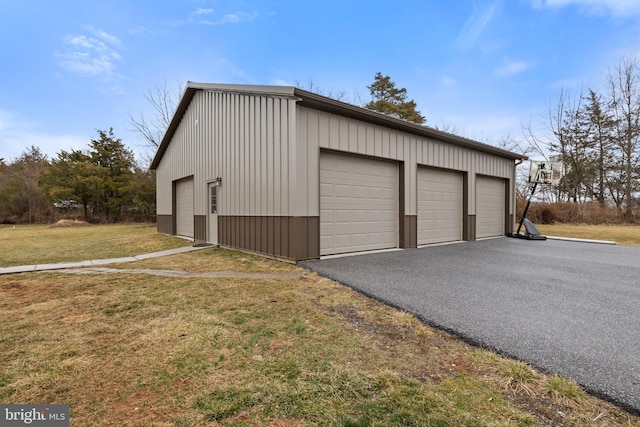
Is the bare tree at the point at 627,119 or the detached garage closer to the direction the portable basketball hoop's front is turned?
the detached garage

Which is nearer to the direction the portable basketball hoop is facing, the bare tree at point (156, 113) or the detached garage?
the detached garage

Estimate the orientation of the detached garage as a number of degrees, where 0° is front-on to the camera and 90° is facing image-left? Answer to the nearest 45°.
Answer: approximately 315°

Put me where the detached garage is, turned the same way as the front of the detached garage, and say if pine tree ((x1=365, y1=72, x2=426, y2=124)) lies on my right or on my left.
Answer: on my left

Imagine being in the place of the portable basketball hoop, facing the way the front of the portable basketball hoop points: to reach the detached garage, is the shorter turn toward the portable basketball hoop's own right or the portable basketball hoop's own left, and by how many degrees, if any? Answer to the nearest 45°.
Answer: approximately 90° to the portable basketball hoop's own right

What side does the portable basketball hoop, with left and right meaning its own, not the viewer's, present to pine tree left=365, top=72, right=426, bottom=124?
back

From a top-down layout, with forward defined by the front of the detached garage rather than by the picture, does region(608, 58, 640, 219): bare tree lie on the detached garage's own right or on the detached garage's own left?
on the detached garage's own left

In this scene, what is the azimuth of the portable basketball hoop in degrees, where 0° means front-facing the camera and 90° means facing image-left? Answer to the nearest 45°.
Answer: approximately 315°

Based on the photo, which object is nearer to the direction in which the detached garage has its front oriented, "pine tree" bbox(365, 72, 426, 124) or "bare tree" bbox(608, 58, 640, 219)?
the bare tree

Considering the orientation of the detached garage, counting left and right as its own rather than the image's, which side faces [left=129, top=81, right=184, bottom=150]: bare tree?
back
